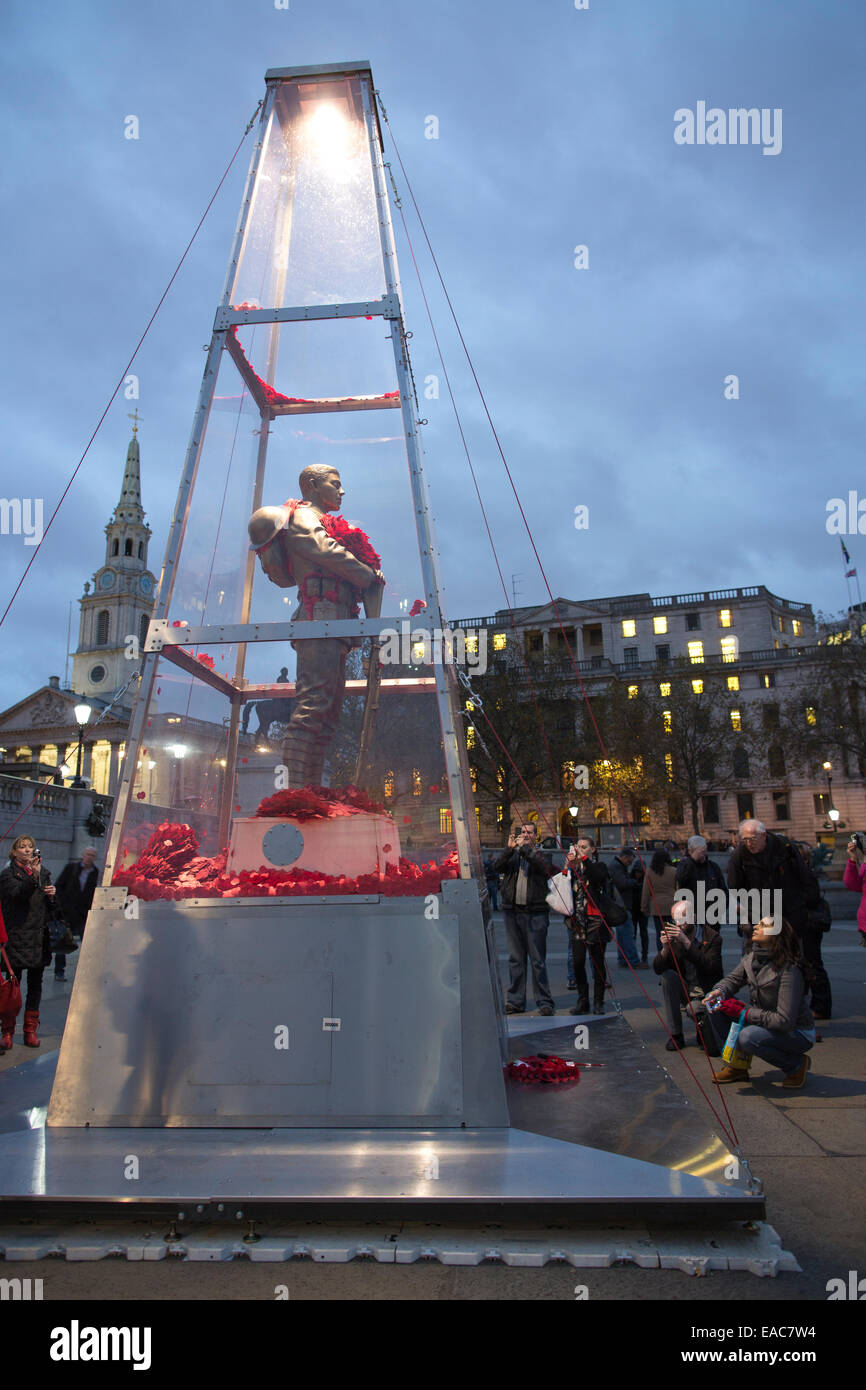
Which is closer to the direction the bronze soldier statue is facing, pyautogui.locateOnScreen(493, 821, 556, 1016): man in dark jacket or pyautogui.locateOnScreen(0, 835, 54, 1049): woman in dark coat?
the man in dark jacket

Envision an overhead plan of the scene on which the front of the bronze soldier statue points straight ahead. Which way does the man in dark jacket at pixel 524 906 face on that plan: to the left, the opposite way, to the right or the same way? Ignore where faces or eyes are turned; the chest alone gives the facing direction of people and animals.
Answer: to the right

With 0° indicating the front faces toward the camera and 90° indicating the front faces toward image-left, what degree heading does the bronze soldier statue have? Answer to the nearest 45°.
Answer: approximately 270°

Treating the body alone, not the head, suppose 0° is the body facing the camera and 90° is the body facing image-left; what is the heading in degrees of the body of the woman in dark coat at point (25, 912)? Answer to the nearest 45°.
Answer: approximately 315°

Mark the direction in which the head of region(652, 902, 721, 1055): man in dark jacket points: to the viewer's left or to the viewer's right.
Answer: to the viewer's left

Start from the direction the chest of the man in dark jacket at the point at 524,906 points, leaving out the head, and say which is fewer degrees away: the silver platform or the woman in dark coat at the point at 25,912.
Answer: the silver platform
